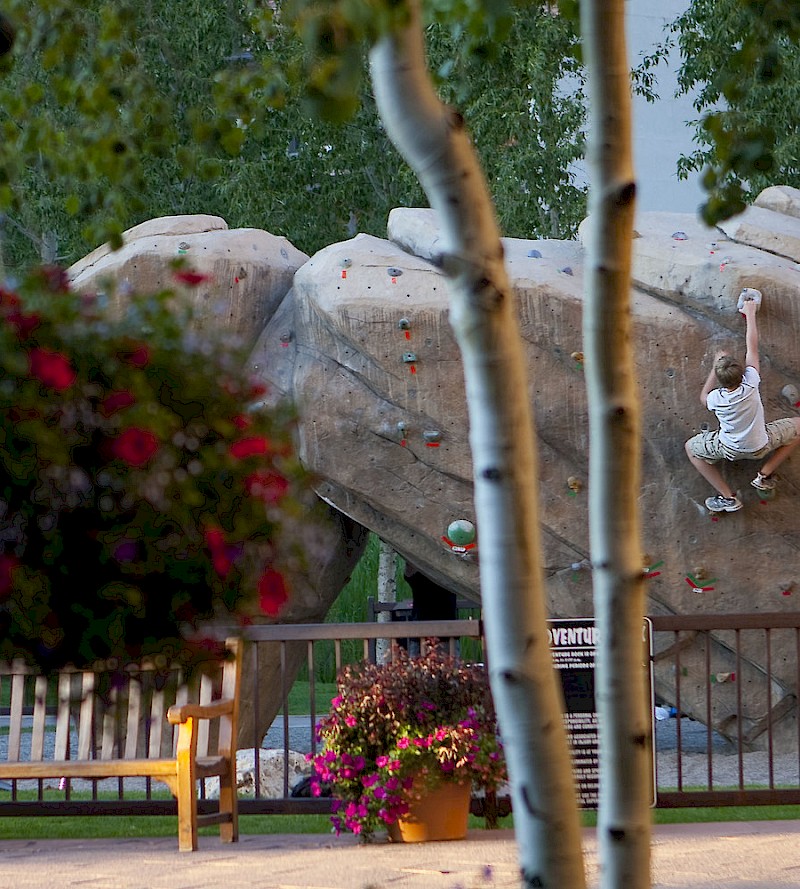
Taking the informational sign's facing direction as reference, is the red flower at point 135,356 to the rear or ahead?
ahead

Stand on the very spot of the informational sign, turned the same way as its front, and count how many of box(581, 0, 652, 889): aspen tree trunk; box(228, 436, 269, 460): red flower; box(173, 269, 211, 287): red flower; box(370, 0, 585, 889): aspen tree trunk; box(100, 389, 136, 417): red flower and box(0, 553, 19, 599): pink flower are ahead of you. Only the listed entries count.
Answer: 6

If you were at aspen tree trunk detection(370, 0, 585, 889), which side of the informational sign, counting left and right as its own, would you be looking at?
front

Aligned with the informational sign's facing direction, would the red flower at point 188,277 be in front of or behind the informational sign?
in front

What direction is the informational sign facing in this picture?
toward the camera

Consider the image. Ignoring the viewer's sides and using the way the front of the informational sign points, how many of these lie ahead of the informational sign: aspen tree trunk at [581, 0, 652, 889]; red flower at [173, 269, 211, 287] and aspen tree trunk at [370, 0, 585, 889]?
3

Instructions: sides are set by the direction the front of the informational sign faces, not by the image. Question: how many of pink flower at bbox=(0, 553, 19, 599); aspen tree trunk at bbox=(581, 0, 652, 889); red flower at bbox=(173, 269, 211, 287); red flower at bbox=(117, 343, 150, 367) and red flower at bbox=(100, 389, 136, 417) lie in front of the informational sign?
5

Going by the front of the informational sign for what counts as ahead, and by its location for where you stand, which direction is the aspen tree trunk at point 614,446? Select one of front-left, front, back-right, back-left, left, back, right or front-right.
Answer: front

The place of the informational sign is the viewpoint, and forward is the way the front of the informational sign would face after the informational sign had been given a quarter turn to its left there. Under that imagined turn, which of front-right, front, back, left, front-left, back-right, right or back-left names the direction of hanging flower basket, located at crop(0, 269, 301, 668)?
right

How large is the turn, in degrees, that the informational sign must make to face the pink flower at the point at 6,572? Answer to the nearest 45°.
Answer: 0° — it already faces it

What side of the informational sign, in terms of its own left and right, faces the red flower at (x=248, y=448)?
front

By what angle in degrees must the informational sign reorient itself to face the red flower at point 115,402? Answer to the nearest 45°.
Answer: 0° — it already faces it

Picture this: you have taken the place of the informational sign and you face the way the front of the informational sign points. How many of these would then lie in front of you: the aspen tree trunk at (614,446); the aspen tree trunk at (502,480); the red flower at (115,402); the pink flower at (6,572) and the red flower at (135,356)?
5
